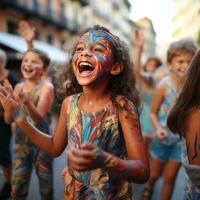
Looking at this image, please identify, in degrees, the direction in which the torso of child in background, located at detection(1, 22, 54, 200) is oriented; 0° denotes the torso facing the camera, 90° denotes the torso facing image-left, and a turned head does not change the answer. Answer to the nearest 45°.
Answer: approximately 45°

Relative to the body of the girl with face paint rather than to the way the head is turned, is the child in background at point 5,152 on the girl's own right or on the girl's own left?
on the girl's own right

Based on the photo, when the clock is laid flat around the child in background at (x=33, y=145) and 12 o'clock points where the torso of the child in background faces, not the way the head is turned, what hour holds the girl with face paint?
The girl with face paint is roughly at 10 o'clock from the child in background.

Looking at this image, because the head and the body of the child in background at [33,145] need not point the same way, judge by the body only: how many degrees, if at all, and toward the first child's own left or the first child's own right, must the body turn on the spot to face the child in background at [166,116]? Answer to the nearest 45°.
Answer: approximately 135° to the first child's own left

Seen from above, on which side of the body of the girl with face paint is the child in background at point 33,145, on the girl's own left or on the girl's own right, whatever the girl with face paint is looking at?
on the girl's own right

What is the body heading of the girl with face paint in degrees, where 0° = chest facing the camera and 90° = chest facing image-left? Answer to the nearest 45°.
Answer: approximately 45°
